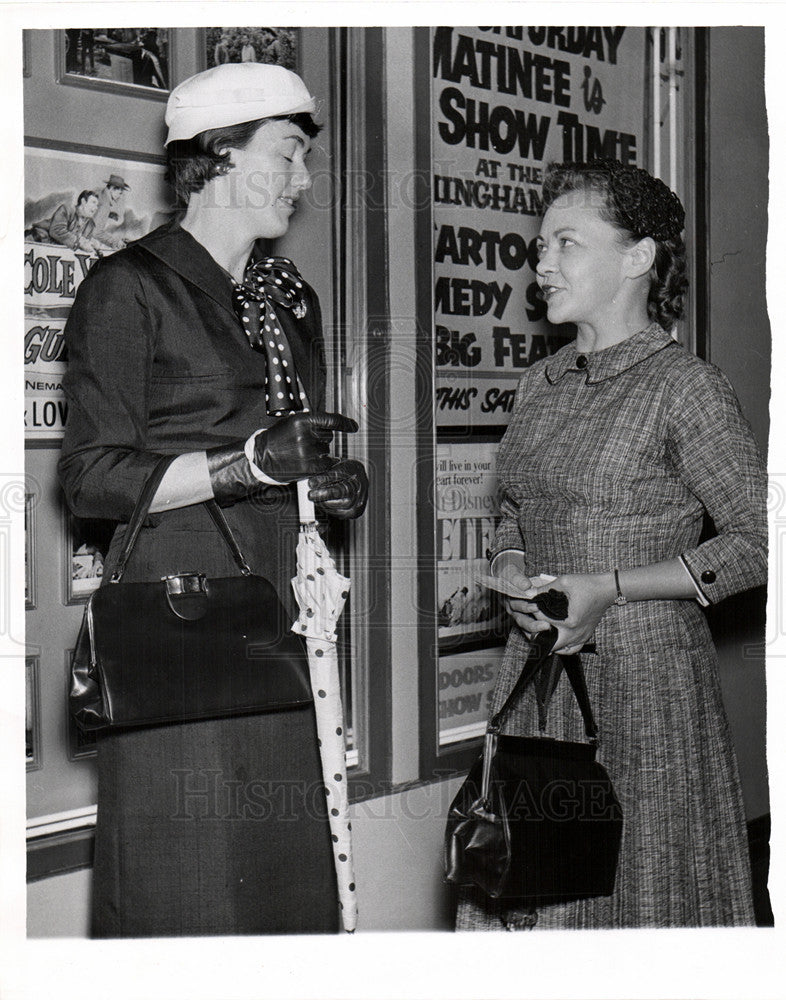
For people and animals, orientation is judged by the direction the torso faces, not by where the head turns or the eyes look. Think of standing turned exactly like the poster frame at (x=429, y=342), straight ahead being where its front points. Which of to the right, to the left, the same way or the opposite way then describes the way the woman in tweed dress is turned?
to the right

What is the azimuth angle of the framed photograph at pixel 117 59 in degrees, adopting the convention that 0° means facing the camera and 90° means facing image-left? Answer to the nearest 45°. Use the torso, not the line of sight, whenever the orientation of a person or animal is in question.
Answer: approximately 315°

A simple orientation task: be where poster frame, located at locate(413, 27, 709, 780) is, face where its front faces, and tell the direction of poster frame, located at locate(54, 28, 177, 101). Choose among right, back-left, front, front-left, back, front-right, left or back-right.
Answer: right

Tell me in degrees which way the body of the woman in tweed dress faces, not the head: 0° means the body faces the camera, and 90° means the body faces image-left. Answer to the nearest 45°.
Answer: approximately 45°

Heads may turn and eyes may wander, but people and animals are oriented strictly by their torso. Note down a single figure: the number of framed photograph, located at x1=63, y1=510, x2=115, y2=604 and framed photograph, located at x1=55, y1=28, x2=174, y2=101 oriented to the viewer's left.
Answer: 0

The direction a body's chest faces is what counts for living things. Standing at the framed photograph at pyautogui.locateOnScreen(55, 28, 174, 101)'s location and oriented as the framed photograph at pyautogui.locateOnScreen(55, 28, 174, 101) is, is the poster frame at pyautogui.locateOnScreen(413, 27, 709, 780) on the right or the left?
on its left

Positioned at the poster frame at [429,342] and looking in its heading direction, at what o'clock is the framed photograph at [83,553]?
The framed photograph is roughly at 3 o'clock from the poster frame.

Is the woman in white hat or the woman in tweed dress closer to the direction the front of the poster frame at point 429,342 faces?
the woman in tweed dress

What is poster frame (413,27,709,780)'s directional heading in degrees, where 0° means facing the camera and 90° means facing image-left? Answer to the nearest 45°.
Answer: approximately 315°

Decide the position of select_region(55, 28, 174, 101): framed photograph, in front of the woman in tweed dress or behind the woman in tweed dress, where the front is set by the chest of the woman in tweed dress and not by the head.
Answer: in front

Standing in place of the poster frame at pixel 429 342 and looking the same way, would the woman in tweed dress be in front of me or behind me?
in front

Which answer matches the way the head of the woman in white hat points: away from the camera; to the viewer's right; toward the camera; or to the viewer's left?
to the viewer's right
